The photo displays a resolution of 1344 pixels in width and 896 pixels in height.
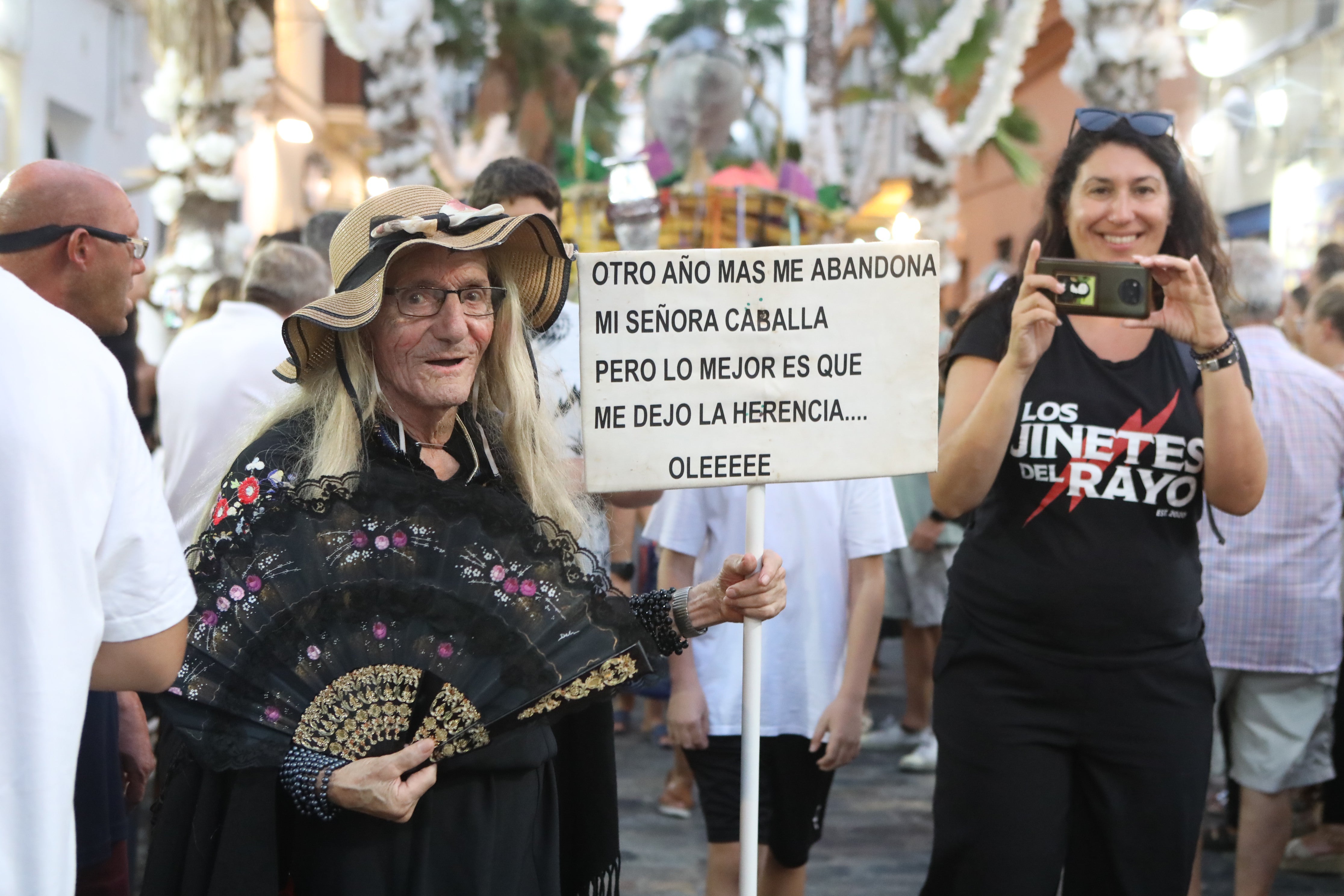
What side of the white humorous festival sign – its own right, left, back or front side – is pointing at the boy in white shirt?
back

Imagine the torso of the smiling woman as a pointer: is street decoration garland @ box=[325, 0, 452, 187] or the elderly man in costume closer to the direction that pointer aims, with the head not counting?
the elderly man in costume

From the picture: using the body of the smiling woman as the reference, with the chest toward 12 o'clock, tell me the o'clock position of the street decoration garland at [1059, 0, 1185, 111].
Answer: The street decoration garland is roughly at 6 o'clock from the smiling woman.

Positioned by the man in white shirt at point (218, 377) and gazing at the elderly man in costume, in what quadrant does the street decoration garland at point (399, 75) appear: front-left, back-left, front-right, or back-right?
back-left

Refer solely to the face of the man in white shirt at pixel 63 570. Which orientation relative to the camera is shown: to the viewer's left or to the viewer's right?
to the viewer's right

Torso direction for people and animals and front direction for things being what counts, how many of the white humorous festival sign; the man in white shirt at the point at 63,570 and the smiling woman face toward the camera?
2

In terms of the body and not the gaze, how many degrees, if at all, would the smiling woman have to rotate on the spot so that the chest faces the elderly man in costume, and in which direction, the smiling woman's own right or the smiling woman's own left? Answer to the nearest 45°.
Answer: approximately 45° to the smiling woman's own right

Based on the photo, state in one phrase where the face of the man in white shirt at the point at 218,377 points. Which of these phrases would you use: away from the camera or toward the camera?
away from the camera

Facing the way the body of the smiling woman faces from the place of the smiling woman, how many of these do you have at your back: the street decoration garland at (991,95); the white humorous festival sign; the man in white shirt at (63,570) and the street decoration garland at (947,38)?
2

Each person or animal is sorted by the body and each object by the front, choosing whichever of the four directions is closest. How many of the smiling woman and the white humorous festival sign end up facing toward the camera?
2

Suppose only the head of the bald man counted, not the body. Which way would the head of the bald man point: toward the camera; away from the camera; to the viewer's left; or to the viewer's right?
to the viewer's right

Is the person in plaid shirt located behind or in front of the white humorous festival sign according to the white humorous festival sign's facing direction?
behind

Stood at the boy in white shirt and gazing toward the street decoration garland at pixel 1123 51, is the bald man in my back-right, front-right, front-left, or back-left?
back-left
